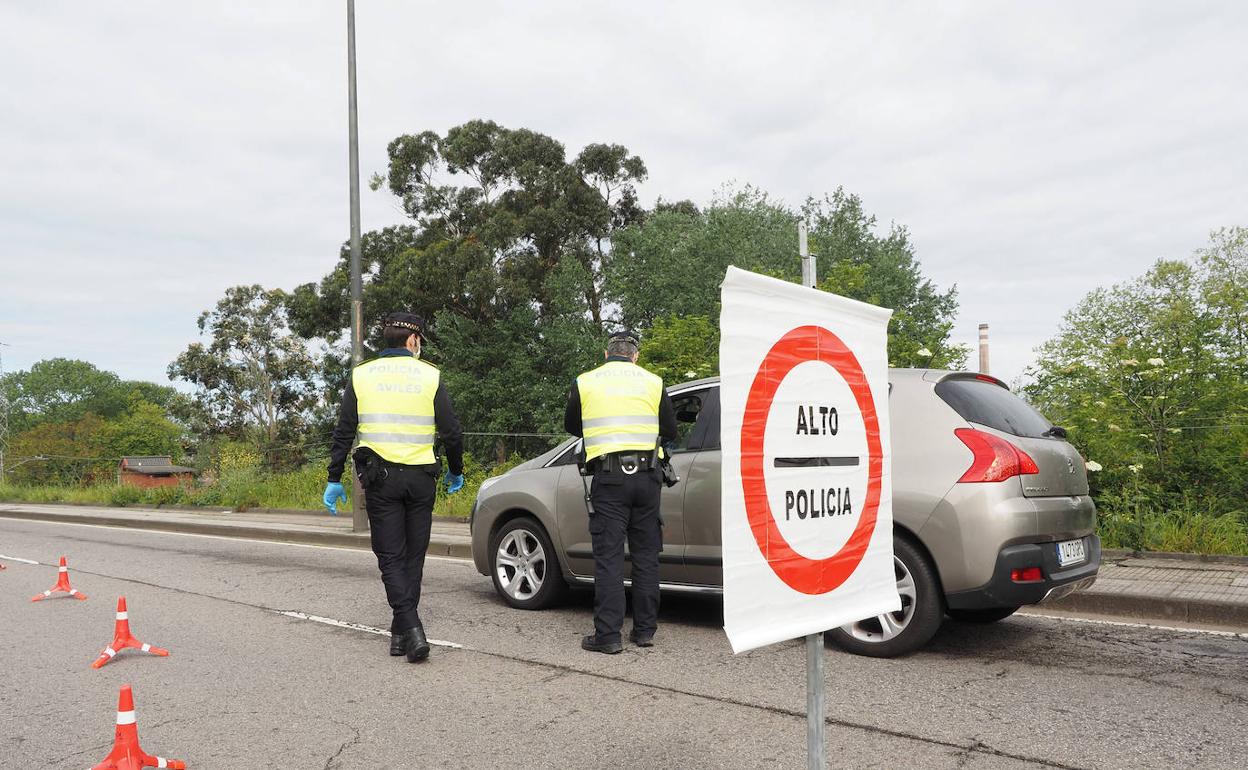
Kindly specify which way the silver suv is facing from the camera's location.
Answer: facing away from the viewer and to the left of the viewer

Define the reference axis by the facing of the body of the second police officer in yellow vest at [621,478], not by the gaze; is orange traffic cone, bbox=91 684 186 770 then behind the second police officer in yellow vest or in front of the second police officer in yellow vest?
behind

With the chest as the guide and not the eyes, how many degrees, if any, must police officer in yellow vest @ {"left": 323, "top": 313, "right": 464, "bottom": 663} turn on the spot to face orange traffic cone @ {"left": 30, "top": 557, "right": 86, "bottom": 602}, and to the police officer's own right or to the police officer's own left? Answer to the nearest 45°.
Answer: approximately 45° to the police officer's own left

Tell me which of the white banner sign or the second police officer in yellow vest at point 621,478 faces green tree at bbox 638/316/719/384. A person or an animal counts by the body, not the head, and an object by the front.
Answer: the second police officer in yellow vest

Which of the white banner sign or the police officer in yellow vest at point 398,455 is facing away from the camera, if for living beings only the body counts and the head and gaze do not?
the police officer in yellow vest

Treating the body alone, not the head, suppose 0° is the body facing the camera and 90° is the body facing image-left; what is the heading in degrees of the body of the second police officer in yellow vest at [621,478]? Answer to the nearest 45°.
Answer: approximately 180°

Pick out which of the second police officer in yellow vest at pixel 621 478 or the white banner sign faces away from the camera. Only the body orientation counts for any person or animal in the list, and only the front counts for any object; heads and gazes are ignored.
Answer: the second police officer in yellow vest

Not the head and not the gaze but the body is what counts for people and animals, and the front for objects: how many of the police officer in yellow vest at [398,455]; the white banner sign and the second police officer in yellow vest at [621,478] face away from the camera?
2

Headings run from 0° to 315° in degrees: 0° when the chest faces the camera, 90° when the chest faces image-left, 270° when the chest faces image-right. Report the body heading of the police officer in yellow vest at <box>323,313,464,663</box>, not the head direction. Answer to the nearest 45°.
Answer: approximately 180°

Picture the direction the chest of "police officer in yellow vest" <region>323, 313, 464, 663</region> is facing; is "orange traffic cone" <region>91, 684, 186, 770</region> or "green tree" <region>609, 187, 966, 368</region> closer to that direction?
the green tree

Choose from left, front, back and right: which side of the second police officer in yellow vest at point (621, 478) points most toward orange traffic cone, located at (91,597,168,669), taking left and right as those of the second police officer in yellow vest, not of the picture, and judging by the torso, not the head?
left

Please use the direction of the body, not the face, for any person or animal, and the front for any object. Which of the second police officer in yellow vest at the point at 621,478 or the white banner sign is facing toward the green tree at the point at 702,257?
the second police officer in yellow vest

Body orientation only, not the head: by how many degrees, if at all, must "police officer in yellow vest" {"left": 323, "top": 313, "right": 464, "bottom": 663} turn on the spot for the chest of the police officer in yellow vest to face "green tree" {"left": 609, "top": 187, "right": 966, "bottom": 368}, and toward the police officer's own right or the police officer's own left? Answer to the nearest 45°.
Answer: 0° — they already face it
